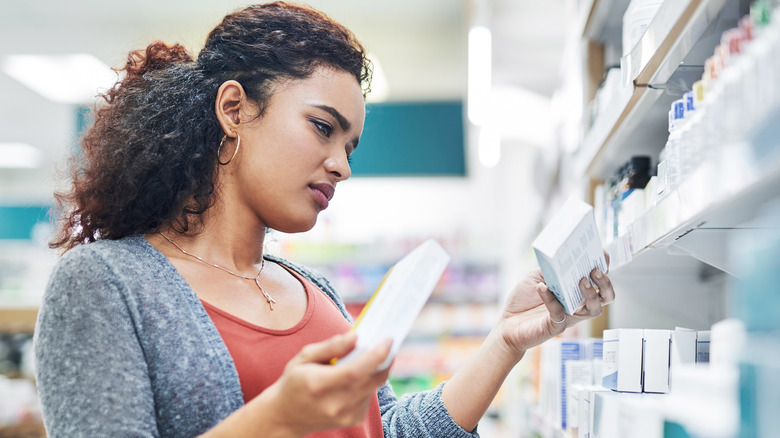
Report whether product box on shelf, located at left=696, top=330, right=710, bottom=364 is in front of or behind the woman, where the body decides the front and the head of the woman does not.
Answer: in front

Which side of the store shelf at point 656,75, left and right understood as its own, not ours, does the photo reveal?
left

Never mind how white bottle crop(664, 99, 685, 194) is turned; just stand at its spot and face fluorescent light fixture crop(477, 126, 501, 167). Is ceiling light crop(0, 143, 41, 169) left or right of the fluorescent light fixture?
left

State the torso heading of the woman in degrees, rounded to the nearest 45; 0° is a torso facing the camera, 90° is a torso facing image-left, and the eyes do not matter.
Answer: approximately 315°

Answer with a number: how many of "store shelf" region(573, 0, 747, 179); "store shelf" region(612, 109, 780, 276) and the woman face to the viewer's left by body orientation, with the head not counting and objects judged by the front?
2

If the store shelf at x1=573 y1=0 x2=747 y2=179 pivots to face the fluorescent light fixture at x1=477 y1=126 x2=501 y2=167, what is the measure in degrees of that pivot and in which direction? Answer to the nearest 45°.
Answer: approximately 90° to its right

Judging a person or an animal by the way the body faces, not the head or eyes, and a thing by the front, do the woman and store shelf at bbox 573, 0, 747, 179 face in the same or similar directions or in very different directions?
very different directions

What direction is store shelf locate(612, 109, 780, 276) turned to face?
to the viewer's left

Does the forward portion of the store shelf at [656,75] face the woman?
yes
